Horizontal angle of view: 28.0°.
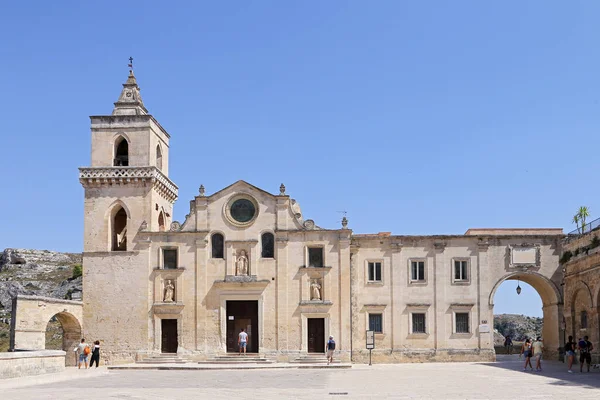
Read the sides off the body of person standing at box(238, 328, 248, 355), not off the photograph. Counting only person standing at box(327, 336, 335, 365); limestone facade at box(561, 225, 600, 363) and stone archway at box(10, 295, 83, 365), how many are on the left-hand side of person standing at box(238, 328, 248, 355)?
1

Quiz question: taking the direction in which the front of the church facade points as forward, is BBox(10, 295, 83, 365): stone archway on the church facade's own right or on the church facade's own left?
on the church facade's own right

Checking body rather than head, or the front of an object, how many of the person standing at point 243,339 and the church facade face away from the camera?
1

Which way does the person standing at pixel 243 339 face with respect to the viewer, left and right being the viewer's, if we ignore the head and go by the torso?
facing away from the viewer

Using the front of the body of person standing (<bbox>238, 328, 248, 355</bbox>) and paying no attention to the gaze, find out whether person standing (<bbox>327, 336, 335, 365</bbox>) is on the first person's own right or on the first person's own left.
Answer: on the first person's own right

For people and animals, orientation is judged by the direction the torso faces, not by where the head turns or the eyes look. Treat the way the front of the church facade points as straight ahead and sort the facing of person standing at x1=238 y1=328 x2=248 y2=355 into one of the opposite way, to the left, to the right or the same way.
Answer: the opposite way

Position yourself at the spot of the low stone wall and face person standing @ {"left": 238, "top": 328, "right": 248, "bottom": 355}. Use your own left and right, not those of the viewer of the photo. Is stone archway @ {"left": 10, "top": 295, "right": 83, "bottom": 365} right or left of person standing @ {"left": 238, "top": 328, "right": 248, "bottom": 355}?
left

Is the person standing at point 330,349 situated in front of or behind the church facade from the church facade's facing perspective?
in front

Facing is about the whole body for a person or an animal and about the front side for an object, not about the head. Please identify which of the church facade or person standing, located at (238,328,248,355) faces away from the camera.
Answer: the person standing

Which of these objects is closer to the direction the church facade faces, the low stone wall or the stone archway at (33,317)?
the low stone wall

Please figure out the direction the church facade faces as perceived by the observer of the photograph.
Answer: facing the viewer

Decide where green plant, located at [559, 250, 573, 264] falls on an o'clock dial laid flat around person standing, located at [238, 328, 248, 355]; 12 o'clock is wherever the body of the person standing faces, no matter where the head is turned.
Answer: The green plant is roughly at 3 o'clock from the person standing.
